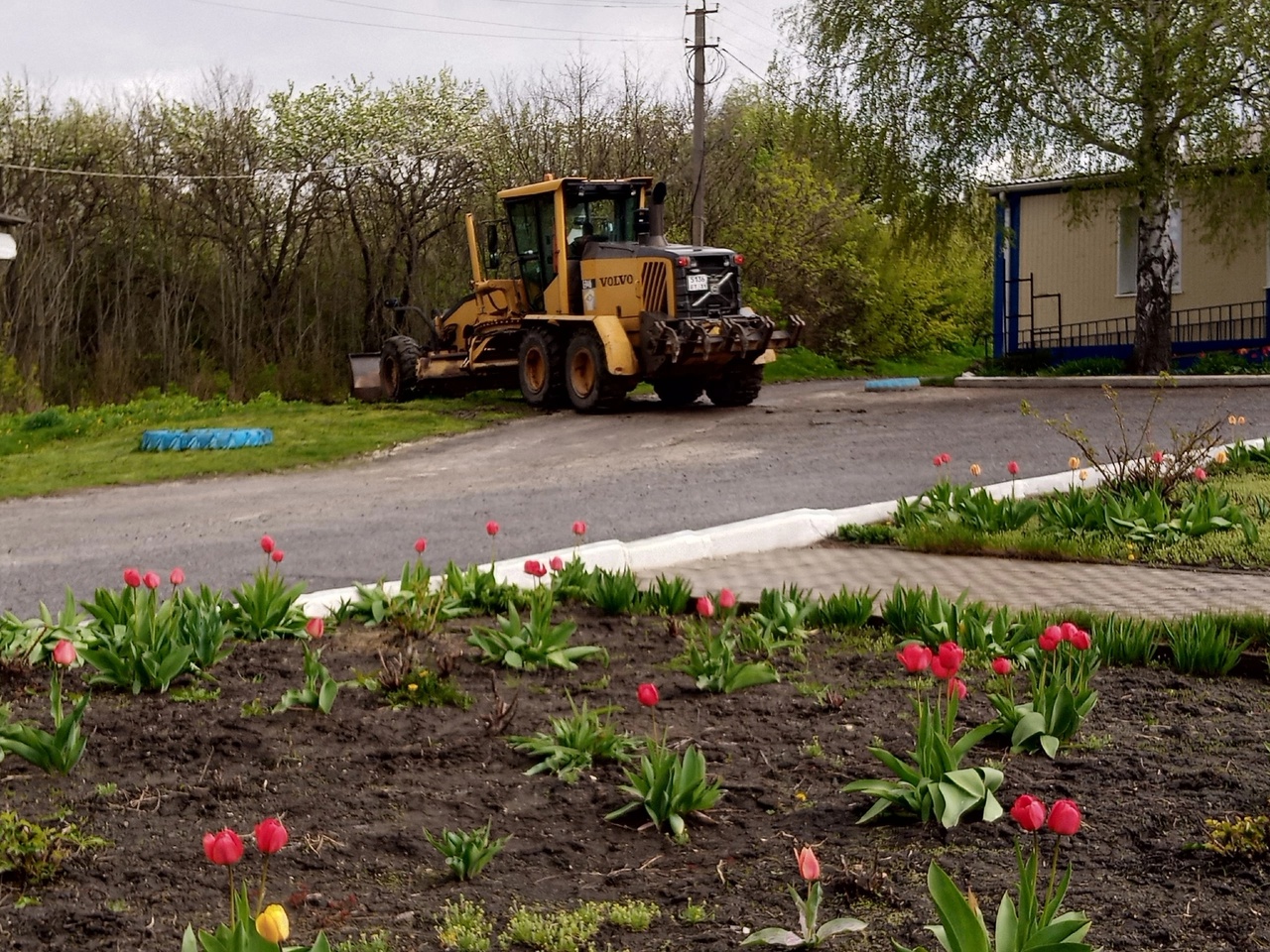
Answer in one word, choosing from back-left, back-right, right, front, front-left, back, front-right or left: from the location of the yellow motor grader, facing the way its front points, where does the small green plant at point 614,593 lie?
back-left

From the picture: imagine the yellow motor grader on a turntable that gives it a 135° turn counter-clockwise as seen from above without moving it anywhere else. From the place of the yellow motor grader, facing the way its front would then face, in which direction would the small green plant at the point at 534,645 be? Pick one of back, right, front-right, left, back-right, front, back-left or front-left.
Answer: front

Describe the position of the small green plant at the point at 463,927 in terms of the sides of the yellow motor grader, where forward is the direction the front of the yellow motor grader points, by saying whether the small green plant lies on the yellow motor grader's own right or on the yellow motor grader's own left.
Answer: on the yellow motor grader's own left

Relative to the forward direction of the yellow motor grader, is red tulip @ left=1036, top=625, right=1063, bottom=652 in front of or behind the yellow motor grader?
behind

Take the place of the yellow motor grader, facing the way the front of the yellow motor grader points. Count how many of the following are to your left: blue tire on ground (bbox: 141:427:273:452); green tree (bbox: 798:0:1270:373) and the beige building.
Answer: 1

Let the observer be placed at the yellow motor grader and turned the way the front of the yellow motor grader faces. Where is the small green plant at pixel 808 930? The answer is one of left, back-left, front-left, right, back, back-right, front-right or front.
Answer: back-left

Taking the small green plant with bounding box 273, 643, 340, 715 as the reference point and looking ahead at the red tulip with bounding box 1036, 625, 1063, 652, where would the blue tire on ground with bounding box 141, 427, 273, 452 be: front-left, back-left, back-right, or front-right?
back-left

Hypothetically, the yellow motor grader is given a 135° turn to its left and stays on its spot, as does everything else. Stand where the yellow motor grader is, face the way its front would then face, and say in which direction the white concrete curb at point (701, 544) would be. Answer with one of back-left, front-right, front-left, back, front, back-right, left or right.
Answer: front

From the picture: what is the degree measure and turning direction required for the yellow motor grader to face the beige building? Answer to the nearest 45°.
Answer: approximately 90° to its right

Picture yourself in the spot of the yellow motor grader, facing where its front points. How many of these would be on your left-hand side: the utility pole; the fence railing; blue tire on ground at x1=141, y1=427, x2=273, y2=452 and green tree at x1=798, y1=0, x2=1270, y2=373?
1

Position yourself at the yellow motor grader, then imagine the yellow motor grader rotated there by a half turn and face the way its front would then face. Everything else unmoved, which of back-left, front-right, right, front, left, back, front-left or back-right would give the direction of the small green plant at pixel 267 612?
front-right

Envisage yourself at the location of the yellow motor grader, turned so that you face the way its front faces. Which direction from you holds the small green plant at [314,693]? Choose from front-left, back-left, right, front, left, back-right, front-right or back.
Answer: back-left

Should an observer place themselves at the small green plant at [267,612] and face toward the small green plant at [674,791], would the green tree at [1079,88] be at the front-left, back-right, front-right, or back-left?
back-left

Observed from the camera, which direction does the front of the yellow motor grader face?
facing away from the viewer and to the left of the viewer
